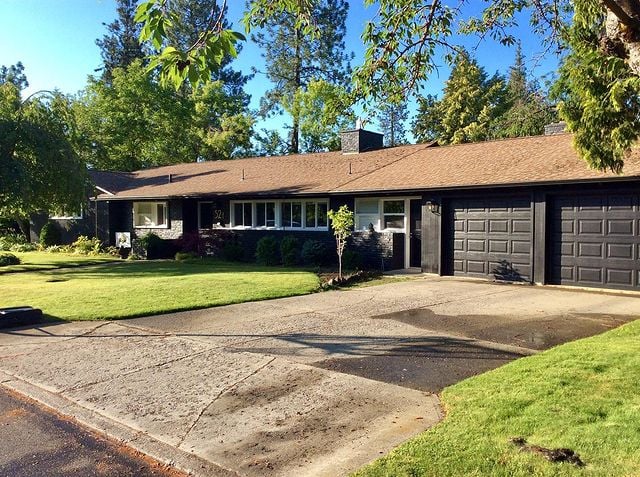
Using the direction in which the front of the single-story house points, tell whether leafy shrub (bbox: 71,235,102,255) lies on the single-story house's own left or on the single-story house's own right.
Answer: on the single-story house's own right

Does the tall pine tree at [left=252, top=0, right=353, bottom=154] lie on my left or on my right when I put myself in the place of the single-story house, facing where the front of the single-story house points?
on my right

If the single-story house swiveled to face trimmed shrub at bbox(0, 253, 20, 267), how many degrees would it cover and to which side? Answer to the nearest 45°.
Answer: approximately 45° to its right

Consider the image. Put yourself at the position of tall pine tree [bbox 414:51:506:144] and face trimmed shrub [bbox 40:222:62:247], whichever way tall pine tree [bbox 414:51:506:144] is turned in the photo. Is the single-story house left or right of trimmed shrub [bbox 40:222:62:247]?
left

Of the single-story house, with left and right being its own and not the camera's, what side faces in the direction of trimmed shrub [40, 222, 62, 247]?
right

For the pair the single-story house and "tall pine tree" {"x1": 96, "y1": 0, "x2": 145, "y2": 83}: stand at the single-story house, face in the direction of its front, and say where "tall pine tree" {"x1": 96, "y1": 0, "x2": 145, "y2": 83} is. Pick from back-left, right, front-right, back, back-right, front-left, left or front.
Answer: right

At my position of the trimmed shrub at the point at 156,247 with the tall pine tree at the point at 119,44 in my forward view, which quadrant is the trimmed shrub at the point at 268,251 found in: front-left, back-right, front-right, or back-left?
back-right

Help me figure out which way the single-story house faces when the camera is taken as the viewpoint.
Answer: facing the viewer and to the left of the viewer

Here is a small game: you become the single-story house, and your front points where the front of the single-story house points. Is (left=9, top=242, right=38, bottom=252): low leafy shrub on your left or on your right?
on your right
